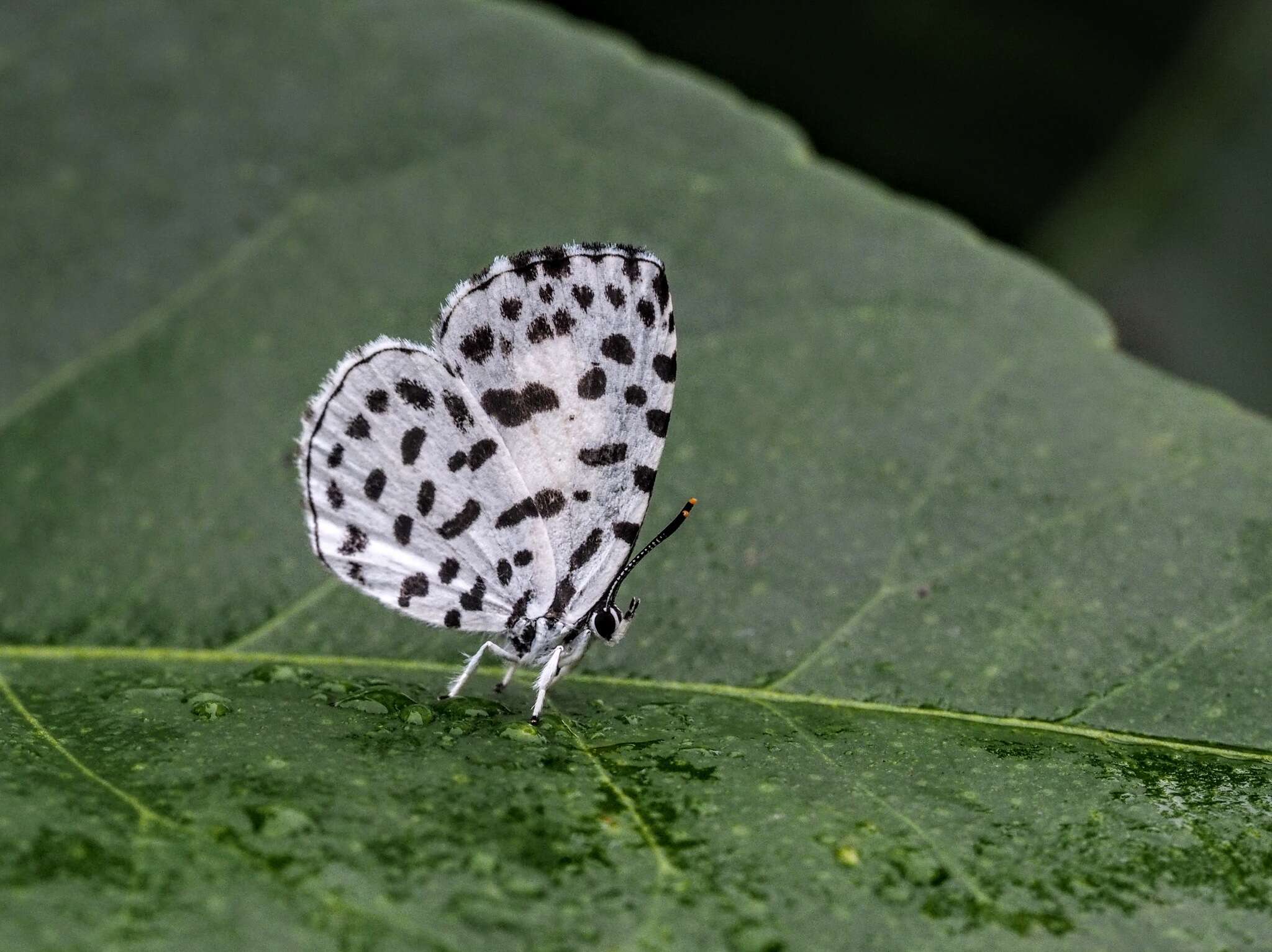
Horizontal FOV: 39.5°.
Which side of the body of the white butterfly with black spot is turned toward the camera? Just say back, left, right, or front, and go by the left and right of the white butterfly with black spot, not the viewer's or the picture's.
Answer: right
